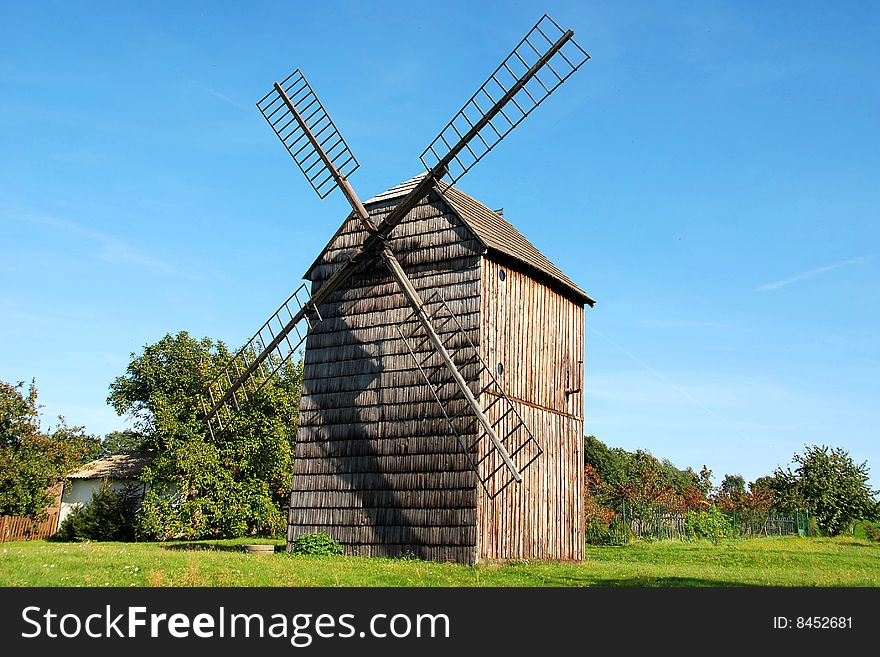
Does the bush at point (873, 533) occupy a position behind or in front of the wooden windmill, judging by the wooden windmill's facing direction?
behind

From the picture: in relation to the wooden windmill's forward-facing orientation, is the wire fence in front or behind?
behind

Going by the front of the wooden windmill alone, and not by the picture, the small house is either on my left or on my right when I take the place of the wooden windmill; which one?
on my right

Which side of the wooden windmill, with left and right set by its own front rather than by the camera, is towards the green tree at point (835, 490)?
back

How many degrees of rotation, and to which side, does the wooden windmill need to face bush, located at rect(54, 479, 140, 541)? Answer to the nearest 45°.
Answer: approximately 90° to its right

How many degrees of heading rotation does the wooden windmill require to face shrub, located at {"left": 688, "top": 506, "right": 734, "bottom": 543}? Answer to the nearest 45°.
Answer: approximately 180°
